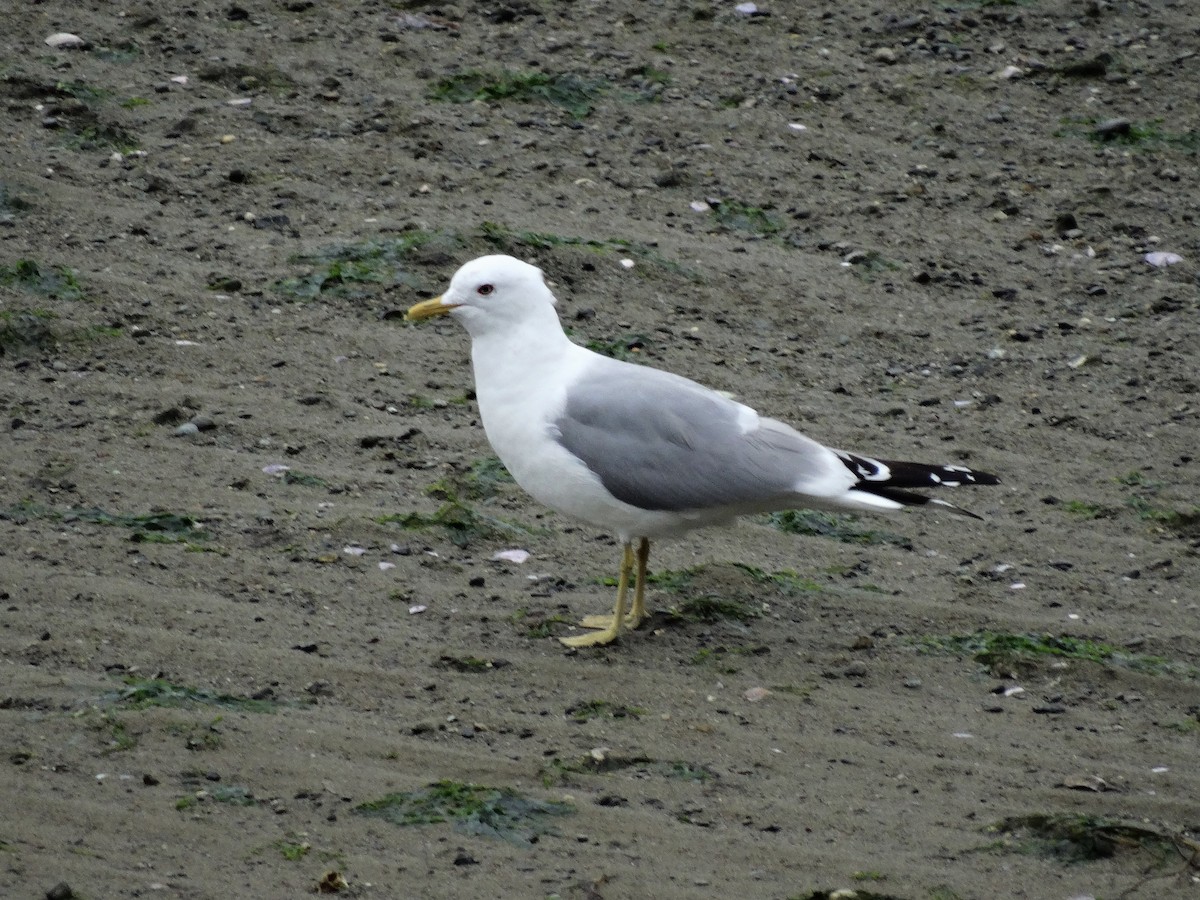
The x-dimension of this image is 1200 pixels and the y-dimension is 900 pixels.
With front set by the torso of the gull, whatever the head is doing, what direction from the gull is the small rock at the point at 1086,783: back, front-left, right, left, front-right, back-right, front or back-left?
back-left

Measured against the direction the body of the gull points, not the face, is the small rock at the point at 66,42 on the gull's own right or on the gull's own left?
on the gull's own right

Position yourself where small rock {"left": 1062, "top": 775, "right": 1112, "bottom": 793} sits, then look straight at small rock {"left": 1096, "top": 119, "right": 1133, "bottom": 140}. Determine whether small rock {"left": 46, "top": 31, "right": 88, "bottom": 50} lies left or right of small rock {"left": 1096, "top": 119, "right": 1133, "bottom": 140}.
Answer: left

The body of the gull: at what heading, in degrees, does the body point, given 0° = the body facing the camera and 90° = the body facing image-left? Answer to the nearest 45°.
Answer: approximately 90°

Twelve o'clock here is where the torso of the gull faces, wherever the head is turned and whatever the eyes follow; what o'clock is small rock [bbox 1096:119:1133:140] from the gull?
The small rock is roughly at 4 o'clock from the gull.
